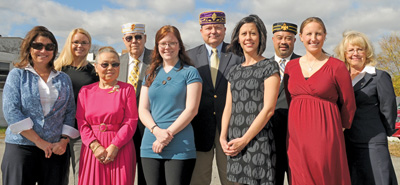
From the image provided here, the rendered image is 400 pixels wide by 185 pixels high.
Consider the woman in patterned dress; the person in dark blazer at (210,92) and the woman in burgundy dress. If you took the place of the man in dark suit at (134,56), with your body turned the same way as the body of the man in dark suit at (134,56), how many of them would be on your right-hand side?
0

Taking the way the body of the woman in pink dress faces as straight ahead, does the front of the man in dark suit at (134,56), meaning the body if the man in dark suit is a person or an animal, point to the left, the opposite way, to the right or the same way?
the same way

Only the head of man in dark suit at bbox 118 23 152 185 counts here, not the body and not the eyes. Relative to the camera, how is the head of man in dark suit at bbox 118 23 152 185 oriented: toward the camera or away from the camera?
toward the camera

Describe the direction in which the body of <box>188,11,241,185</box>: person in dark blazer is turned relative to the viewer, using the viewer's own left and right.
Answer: facing the viewer

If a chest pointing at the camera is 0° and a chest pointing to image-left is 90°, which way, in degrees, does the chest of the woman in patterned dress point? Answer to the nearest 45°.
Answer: approximately 45°

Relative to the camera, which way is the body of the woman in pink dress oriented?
toward the camera

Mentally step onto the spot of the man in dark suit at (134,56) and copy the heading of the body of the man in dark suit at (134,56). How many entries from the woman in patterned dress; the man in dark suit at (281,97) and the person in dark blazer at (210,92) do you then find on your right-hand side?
0

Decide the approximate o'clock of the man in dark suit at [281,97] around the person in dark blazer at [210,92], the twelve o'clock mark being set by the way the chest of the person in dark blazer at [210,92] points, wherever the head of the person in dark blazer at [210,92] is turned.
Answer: the man in dark suit at [281,97] is roughly at 9 o'clock from the person in dark blazer at [210,92].

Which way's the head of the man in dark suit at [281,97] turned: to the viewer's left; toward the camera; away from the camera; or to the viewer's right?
toward the camera

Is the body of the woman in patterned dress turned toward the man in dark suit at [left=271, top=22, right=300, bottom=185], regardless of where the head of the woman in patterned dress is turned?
no

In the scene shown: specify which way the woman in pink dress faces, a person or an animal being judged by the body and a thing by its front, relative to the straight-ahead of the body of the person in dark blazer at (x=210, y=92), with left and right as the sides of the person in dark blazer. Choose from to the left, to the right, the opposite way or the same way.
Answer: the same way

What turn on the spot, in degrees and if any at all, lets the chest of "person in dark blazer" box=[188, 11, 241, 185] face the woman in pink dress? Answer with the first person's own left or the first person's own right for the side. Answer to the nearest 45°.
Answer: approximately 45° to the first person's own right

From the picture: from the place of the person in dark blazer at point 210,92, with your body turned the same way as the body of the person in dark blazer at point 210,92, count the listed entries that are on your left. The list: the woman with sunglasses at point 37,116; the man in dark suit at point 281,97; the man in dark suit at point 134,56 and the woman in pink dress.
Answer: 1

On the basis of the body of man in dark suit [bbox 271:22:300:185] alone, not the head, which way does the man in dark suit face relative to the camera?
toward the camera

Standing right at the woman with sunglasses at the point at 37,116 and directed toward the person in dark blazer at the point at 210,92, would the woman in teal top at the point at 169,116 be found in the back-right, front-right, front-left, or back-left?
front-right

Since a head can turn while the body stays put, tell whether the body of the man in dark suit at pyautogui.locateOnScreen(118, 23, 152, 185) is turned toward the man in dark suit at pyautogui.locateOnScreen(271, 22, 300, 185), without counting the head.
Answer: no

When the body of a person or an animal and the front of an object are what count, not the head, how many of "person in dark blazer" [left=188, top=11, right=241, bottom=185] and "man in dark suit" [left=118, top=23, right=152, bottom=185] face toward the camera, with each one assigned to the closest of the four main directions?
2

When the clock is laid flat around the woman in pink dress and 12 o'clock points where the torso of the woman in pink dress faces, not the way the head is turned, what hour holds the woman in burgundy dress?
The woman in burgundy dress is roughly at 10 o'clock from the woman in pink dress.

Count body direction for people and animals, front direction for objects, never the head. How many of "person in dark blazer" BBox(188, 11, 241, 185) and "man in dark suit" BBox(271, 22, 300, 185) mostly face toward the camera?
2
